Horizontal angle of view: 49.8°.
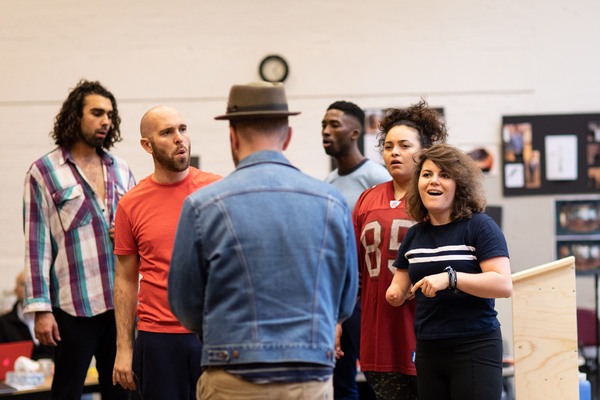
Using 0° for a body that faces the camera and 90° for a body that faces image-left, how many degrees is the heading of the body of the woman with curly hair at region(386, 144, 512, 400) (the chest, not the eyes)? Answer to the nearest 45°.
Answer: approximately 45°

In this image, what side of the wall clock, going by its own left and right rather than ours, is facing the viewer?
front

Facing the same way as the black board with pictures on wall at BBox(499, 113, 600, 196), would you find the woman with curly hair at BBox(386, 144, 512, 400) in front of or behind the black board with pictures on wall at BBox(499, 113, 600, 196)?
in front

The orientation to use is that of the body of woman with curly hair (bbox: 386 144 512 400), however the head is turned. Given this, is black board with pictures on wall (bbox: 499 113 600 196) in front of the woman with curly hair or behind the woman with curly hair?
behind

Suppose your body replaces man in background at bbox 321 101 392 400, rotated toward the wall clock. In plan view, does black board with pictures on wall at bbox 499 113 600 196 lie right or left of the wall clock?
right

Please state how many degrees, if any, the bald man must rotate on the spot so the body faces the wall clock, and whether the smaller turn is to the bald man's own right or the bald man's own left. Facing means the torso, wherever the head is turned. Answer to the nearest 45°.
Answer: approximately 135° to the bald man's own left

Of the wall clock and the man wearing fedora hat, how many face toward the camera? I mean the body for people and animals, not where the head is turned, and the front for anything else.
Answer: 1

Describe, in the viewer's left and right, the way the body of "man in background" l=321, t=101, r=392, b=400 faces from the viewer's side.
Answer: facing the viewer and to the left of the viewer

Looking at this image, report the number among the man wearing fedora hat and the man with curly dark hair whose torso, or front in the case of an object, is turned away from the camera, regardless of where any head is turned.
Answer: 1

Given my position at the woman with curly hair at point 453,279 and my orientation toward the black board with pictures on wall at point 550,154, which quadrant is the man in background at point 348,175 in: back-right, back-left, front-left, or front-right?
front-left

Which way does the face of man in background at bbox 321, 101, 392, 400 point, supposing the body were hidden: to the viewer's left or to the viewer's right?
to the viewer's left

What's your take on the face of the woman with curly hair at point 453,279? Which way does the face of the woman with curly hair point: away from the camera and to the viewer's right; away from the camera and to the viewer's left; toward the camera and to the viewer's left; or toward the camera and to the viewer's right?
toward the camera and to the viewer's left

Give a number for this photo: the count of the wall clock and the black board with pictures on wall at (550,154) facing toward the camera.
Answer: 2

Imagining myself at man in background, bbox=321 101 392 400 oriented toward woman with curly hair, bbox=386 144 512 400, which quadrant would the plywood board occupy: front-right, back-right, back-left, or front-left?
front-left

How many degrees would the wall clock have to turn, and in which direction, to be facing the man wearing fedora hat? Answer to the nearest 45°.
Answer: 0° — it already faces them

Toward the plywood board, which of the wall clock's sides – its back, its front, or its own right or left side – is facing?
front

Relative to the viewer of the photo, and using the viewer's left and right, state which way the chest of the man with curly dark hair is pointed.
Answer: facing the viewer and to the right of the viewer

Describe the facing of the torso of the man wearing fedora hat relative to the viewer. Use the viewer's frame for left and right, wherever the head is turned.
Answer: facing away from the viewer

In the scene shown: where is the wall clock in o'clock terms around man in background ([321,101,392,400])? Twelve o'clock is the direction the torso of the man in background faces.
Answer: The wall clock is roughly at 4 o'clock from the man in background.

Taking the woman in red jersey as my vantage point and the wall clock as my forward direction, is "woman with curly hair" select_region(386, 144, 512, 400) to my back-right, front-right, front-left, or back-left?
back-right

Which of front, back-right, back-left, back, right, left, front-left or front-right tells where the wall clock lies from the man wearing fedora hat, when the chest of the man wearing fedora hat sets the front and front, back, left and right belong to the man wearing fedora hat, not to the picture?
front
